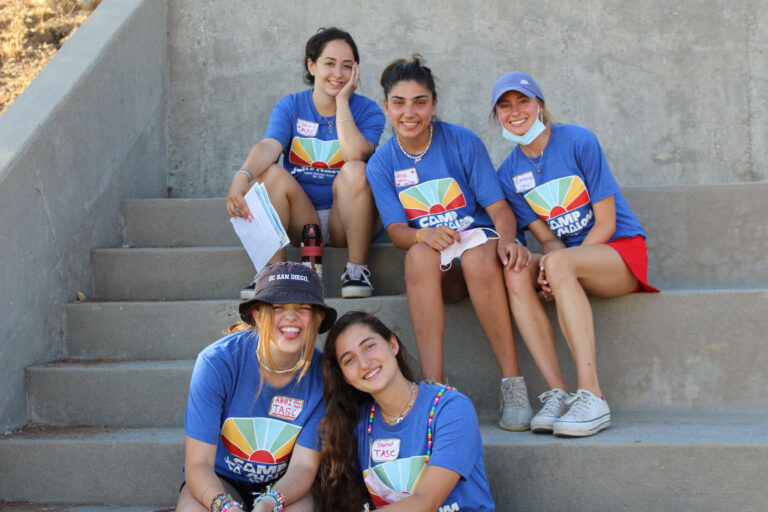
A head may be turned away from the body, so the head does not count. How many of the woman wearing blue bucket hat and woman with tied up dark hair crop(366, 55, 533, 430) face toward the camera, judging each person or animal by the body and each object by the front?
2

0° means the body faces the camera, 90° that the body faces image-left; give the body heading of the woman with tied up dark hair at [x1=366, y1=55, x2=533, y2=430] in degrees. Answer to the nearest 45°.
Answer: approximately 0°

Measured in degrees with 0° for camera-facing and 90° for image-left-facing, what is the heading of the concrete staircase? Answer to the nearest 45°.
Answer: approximately 0°

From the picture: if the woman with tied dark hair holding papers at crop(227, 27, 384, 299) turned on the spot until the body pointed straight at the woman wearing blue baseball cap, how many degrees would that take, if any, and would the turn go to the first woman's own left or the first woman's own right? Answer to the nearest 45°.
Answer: approximately 45° to the first woman's own left
